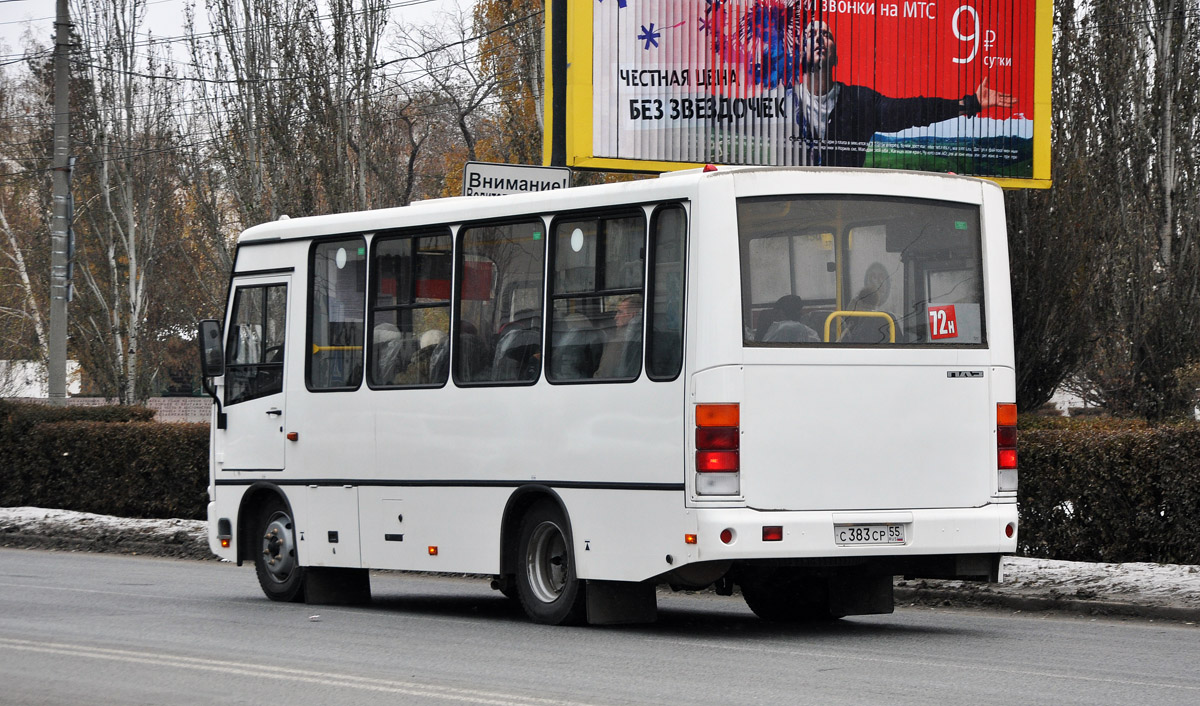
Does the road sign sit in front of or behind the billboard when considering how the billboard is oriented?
in front

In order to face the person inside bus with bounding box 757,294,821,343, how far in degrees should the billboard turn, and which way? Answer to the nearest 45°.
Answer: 0° — it already faces them

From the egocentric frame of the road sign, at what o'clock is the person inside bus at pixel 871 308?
The person inside bus is roughly at 11 o'clock from the road sign.

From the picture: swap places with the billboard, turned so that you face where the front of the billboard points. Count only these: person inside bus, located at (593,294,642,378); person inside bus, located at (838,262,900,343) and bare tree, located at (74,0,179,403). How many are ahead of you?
2

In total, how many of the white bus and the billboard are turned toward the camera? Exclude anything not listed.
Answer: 1

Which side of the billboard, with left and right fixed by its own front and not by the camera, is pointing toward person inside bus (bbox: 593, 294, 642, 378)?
front

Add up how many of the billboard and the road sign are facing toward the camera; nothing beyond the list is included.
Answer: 2

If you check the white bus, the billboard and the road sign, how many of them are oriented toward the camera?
2

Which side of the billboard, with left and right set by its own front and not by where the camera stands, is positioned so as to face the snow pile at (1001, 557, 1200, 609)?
front

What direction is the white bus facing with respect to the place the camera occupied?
facing away from the viewer and to the left of the viewer

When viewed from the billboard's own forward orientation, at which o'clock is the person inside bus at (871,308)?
The person inside bus is roughly at 12 o'clock from the billboard.
